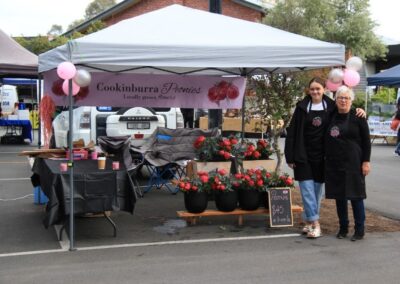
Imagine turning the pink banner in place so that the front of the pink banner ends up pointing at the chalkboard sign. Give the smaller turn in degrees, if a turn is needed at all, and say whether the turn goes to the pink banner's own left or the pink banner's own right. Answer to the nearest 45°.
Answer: approximately 45° to the pink banner's own left

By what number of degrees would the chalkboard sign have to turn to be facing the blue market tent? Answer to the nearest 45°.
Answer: approximately 180°

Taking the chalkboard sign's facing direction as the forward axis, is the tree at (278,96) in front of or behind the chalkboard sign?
behind

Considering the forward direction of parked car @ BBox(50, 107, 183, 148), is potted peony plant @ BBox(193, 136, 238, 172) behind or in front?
behind

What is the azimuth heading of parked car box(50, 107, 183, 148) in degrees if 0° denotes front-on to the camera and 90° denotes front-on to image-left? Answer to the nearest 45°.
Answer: approximately 180°

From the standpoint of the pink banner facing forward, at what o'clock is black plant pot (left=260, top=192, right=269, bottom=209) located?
The black plant pot is roughly at 11 o'clock from the pink banner.
